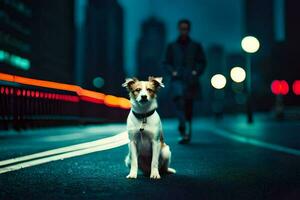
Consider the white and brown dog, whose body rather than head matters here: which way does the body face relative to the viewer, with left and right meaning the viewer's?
facing the viewer

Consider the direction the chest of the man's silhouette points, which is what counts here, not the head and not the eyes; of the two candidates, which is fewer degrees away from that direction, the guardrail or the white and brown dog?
the white and brown dog

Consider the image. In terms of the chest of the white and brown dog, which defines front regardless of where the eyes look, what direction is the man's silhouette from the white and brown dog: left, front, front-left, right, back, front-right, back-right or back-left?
back

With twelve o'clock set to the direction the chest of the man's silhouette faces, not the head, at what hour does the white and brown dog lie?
The white and brown dog is roughly at 12 o'clock from the man's silhouette.

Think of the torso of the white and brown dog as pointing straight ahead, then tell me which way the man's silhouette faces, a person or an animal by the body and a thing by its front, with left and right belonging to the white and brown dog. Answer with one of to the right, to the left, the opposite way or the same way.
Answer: the same way

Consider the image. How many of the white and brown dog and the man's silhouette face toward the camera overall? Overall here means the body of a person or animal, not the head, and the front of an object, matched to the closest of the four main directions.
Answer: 2

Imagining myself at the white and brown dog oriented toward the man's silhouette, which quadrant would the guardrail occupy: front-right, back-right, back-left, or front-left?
front-left

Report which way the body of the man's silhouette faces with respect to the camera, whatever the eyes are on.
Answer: toward the camera
